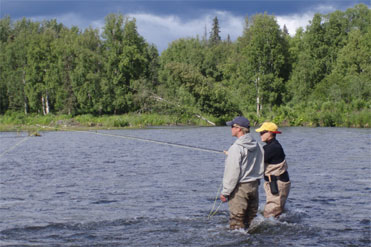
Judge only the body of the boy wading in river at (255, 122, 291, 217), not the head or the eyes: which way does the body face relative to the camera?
to the viewer's left

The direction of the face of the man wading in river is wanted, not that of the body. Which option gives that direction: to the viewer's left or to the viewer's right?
to the viewer's left

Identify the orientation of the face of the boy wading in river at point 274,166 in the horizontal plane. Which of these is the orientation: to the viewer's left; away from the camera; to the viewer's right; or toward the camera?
to the viewer's left

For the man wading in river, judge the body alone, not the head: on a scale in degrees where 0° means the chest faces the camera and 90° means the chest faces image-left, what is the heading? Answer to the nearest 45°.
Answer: approximately 135°
